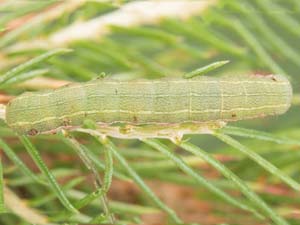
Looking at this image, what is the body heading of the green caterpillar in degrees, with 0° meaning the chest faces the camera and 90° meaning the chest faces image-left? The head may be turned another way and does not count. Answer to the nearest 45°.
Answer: approximately 90°
